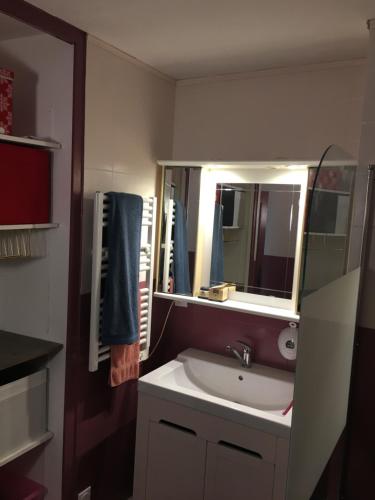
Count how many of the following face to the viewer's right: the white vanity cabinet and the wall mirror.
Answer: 0

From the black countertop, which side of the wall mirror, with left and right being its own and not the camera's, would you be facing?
front

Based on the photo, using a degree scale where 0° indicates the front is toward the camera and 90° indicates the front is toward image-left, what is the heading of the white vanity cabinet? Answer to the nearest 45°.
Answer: approximately 45°

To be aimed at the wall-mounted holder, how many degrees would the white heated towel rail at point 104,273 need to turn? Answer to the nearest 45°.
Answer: approximately 45° to its left

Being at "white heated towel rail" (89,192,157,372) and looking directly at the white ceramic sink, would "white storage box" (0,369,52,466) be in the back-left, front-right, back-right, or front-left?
back-right

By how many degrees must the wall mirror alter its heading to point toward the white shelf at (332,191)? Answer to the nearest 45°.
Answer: approximately 45° to its left

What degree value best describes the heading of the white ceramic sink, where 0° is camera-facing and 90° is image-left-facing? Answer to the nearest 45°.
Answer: approximately 45°

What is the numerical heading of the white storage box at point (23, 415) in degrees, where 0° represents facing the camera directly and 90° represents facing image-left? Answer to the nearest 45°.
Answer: approximately 315°

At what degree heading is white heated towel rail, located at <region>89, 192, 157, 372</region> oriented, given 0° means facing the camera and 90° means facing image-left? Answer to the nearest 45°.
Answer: approximately 315°

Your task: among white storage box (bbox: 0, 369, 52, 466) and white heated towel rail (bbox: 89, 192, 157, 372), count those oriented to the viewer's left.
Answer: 0

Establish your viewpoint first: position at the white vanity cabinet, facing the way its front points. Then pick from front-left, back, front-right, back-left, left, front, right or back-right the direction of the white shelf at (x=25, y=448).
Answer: front-right
